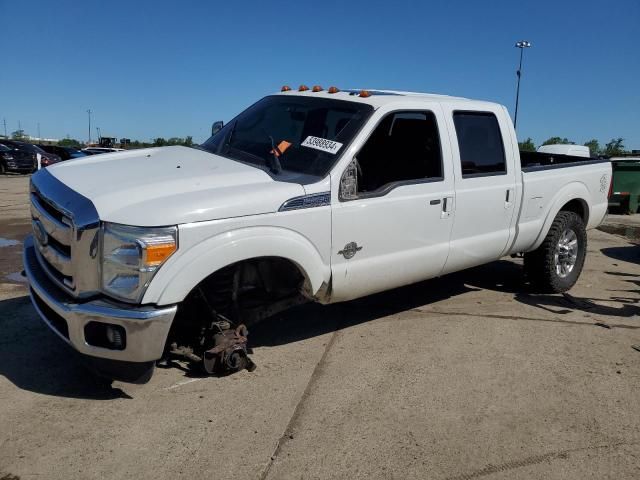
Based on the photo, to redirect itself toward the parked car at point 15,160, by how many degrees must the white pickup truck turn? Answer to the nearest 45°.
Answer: approximately 90° to its right

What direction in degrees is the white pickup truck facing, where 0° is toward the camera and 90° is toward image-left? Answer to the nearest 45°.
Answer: approximately 45°
